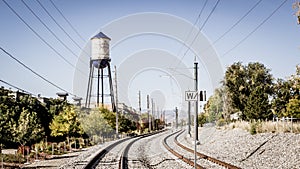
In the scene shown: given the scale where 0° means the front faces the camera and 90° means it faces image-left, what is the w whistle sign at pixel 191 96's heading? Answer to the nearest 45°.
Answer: approximately 0°
